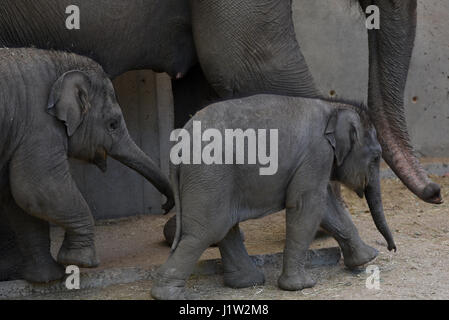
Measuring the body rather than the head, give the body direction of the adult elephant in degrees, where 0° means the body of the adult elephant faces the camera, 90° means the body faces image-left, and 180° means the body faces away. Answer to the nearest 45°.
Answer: approximately 270°

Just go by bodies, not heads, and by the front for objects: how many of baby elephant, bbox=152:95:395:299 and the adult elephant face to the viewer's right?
2

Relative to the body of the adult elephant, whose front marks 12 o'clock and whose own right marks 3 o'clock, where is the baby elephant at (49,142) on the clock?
The baby elephant is roughly at 5 o'clock from the adult elephant.

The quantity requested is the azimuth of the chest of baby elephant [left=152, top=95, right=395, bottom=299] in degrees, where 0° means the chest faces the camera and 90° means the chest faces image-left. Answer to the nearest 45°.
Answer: approximately 270°

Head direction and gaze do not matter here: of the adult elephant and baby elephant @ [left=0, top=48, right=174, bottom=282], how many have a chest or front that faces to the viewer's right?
2

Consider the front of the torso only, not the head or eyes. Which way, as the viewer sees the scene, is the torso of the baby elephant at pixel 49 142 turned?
to the viewer's right

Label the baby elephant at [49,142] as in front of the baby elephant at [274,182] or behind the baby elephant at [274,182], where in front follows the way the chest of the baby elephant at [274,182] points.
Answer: behind
